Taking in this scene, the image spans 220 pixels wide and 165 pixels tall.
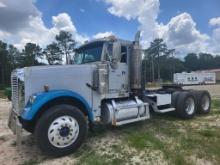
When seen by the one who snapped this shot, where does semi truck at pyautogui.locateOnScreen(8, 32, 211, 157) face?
facing the viewer and to the left of the viewer
